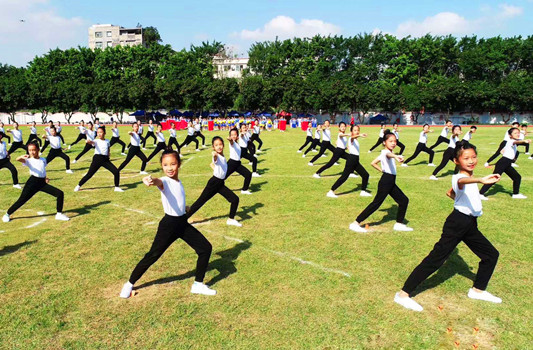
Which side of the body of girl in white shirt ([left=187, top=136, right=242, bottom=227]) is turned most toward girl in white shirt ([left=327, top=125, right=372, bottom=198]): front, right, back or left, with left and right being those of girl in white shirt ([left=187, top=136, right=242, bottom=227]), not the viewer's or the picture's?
left

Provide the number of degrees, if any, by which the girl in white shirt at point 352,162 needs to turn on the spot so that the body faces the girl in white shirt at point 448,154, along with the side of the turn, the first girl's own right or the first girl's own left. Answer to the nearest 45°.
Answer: approximately 90° to the first girl's own left

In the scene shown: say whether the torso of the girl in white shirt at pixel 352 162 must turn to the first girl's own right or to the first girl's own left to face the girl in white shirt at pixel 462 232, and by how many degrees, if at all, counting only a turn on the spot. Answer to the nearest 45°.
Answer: approximately 45° to the first girl's own right

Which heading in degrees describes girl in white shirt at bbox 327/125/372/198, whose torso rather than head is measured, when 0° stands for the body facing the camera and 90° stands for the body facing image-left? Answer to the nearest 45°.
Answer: approximately 315°

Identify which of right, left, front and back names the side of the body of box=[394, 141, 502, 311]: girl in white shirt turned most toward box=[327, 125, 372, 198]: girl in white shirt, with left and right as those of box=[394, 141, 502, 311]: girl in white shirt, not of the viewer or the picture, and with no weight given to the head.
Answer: back

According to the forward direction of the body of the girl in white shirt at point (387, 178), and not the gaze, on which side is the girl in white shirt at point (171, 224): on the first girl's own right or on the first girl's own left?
on the first girl's own right

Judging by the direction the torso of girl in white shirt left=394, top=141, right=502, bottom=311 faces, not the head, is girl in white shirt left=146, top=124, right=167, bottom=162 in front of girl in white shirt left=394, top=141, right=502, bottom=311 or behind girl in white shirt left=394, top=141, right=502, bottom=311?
behind

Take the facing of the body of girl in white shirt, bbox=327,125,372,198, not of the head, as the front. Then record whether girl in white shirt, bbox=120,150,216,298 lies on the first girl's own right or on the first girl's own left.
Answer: on the first girl's own right
